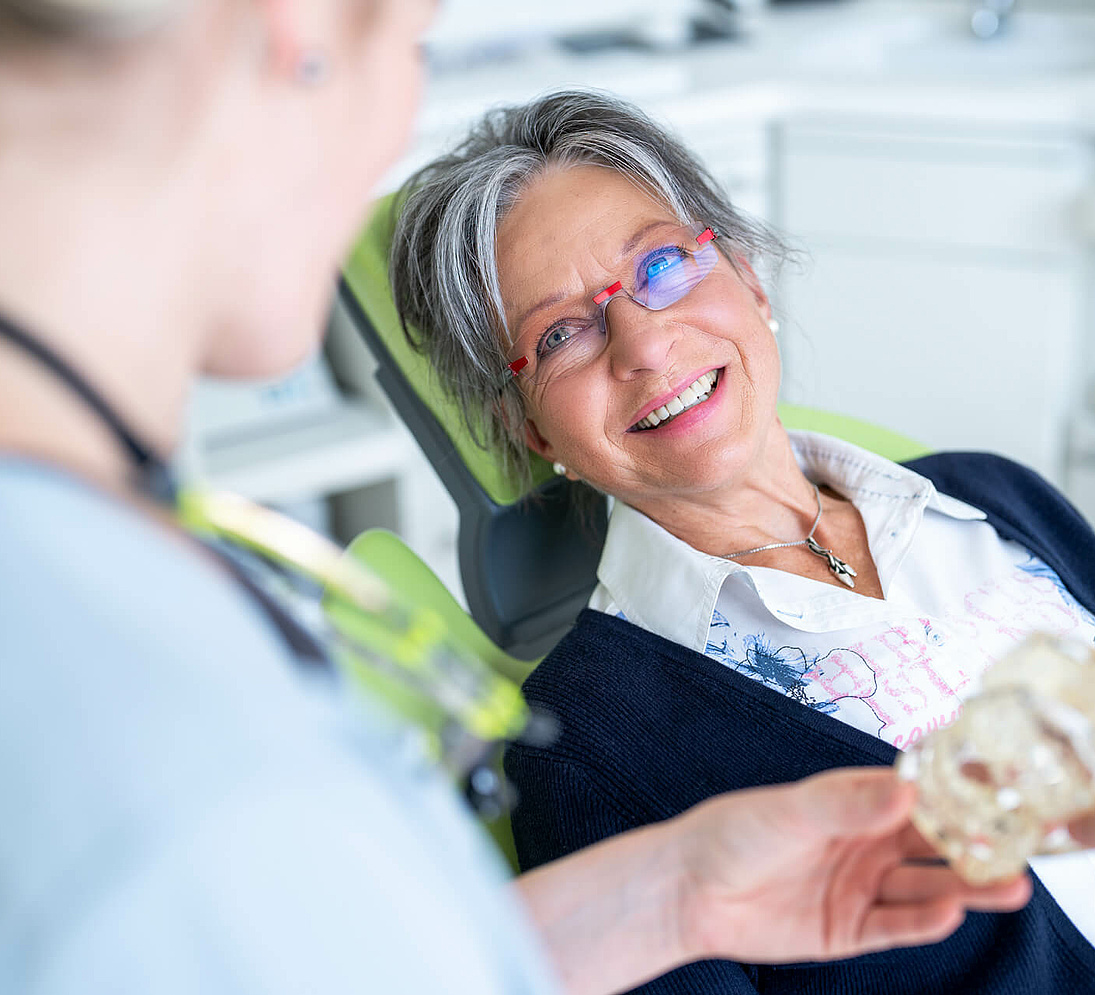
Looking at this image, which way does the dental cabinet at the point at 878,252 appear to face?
toward the camera

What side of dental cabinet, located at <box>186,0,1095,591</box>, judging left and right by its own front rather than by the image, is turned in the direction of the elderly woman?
front

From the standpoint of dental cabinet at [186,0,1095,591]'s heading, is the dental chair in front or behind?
in front
